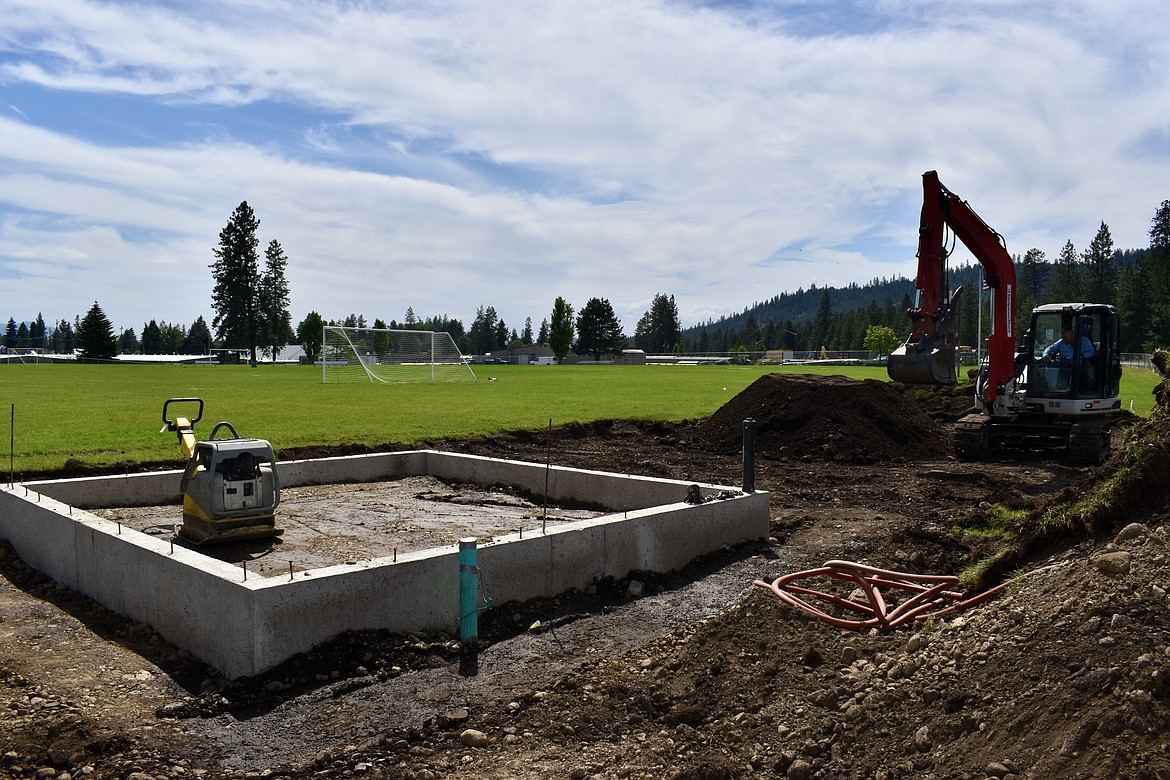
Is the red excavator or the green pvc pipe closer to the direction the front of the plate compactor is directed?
the green pvc pipe

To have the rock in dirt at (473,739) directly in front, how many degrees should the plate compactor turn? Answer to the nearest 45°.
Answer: approximately 45° to its right

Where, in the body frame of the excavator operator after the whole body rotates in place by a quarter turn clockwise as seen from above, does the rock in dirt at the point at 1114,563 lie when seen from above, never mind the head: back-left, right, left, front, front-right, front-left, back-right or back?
back-left

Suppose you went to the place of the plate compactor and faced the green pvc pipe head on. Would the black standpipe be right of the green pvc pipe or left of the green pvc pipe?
left

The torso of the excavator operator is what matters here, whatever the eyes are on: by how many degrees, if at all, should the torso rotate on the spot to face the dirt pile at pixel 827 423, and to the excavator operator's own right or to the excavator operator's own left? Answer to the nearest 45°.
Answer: approximately 45° to the excavator operator's own right

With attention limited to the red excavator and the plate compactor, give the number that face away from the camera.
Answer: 0

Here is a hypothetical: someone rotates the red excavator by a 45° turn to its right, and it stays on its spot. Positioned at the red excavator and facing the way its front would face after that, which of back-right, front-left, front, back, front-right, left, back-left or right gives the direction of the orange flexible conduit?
left

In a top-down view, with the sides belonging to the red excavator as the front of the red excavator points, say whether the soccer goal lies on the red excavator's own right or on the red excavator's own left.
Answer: on the red excavator's own right

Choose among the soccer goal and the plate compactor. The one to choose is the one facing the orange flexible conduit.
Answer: the plate compactor

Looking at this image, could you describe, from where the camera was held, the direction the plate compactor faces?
facing the viewer and to the right of the viewer

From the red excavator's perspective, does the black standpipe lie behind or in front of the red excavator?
in front

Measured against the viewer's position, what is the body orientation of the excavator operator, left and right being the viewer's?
facing the viewer and to the left of the viewer
